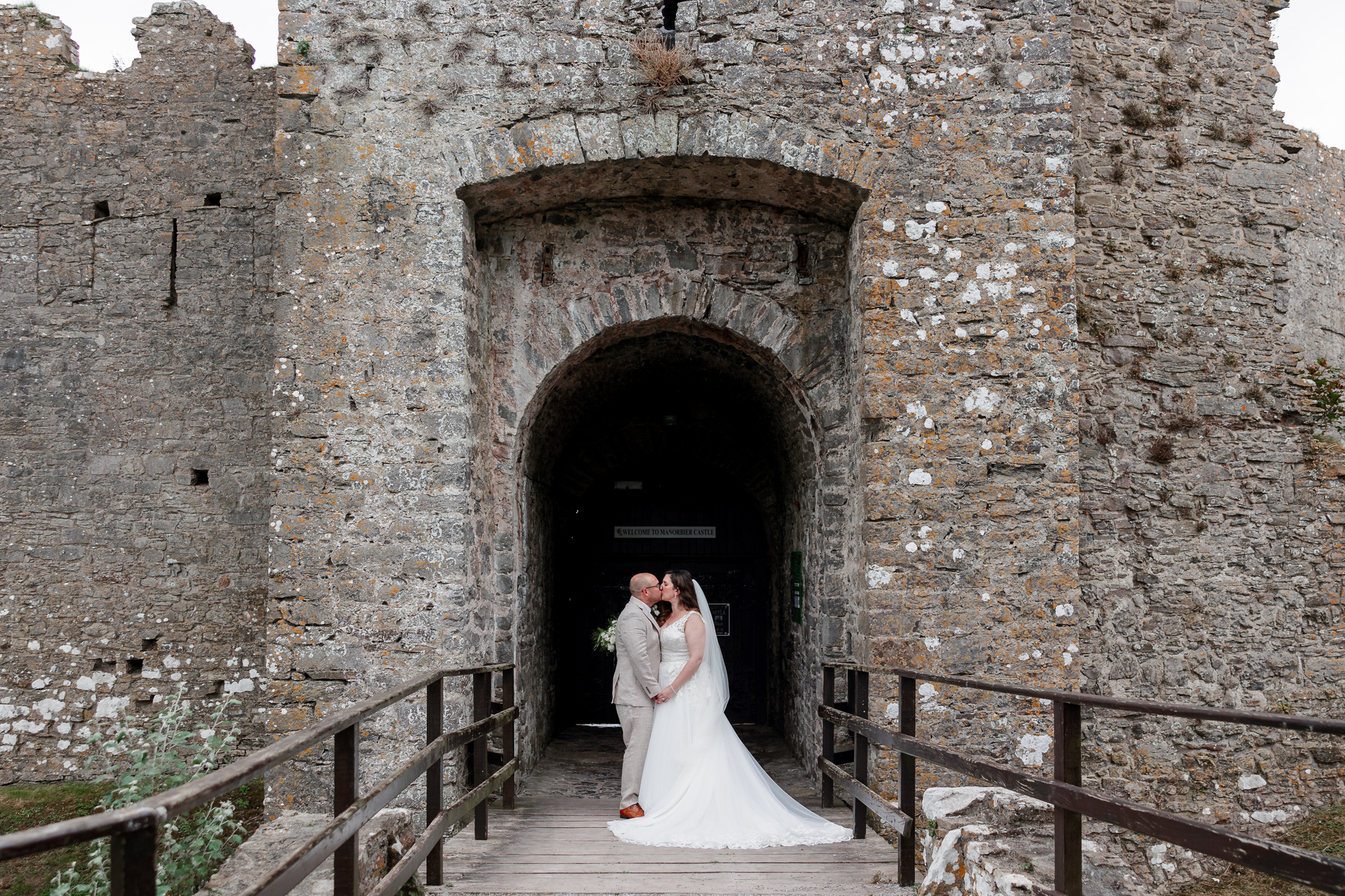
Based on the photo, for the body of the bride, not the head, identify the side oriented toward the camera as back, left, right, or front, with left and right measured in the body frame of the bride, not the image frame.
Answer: left

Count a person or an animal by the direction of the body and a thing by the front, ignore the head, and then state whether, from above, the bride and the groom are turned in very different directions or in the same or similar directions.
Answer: very different directions

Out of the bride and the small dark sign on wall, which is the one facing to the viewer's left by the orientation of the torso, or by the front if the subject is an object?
the bride

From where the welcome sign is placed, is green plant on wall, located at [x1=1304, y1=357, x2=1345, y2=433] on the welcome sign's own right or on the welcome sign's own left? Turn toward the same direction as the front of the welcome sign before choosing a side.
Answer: on the welcome sign's own left

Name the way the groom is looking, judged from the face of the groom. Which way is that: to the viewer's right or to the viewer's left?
to the viewer's right

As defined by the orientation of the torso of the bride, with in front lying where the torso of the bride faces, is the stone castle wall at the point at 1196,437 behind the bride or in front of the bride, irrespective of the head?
behind

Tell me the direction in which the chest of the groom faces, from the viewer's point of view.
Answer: to the viewer's right

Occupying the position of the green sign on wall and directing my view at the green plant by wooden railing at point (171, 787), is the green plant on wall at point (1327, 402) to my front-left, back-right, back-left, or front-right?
back-left

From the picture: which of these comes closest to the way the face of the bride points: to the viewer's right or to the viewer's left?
to the viewer's left
